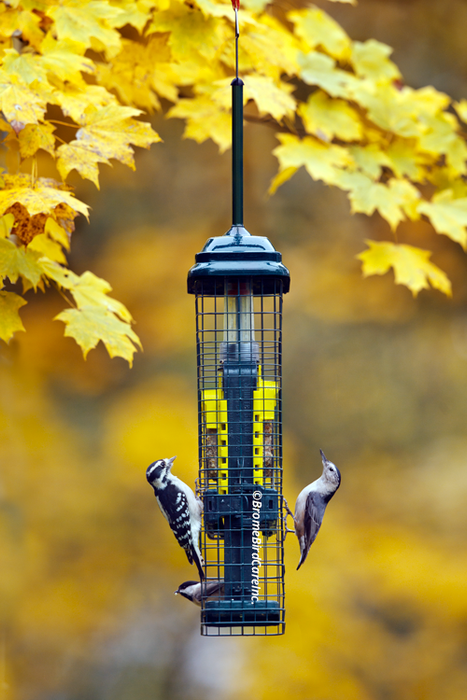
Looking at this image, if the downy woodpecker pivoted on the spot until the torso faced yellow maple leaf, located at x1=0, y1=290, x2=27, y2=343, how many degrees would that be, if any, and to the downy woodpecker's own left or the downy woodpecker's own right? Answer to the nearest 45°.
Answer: approximately 135° to the downy woodpecker's own right

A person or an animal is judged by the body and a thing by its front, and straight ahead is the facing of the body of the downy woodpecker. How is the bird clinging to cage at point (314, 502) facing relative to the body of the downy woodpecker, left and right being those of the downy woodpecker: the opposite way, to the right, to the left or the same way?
the opposite way

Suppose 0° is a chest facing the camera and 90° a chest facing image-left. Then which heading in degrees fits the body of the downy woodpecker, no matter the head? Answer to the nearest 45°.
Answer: approximately 270°

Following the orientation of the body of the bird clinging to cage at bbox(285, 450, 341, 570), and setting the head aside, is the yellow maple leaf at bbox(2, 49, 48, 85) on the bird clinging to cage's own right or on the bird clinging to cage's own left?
on the bird clinging to cage's own left

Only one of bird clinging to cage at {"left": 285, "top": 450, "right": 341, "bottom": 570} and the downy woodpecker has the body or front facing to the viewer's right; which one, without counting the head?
the downy woodpecker

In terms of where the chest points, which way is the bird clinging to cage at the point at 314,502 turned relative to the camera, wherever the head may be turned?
to the viewer's left

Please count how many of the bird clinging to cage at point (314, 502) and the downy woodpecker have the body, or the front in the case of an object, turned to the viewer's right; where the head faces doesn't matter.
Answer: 1
